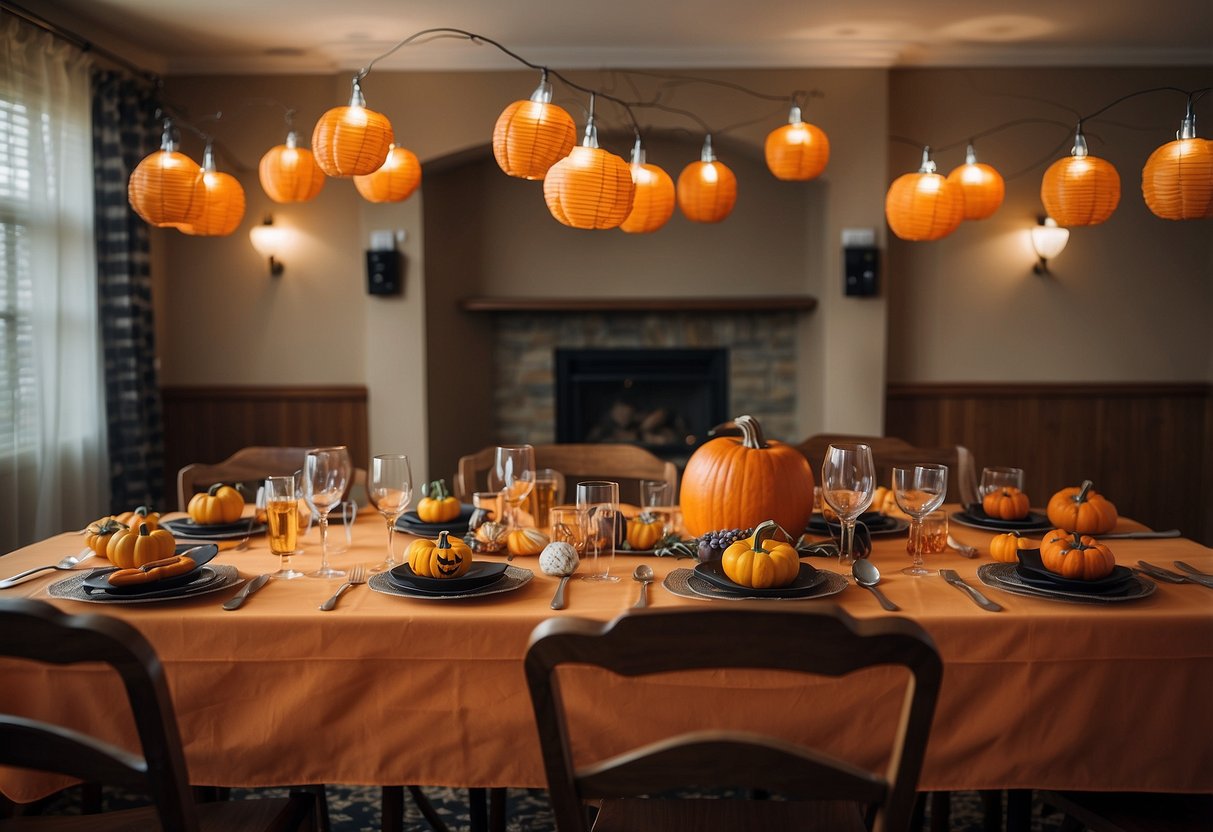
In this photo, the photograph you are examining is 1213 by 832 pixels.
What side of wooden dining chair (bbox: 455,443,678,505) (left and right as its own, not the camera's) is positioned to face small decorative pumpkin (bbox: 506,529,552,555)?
front

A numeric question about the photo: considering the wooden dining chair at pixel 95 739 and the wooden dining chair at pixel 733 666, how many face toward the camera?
0

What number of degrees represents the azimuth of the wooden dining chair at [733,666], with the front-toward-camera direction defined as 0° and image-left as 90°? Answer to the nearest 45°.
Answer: approximately 180°

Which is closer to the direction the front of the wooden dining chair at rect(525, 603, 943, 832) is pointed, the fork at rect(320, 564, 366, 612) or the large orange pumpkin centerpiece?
the large orange pumpkin centerpiece

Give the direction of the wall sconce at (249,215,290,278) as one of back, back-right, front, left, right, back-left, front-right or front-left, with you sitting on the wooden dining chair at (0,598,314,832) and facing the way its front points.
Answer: front-left

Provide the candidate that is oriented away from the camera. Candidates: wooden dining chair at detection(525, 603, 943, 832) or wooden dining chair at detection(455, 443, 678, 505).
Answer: wooden dining chair at detection(525, 603, 943, 832)

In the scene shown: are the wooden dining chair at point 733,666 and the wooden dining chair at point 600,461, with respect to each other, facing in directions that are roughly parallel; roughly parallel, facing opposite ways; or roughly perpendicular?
roughly parallel, facing opposite ways

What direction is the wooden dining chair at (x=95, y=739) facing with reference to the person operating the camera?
facing away from the viewer and to the right of the viewer

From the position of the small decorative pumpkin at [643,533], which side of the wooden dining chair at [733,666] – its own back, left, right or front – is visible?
front

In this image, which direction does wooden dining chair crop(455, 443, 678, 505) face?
toward the camera

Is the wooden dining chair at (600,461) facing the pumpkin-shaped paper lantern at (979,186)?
no

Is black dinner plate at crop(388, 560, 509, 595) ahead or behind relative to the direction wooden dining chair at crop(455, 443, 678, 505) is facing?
ahead

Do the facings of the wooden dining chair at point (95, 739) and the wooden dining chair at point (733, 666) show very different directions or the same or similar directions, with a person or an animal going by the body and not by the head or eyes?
same or similar directions

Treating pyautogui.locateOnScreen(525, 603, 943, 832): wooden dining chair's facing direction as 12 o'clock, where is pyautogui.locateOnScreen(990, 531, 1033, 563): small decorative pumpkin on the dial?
The small decorative pumpkin is roughly at 1 o'clock from the wooden dining chair.

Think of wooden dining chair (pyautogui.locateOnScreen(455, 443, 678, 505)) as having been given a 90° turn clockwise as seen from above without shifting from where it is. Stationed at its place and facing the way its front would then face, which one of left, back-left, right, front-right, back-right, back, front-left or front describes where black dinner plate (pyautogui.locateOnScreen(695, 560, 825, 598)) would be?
left
